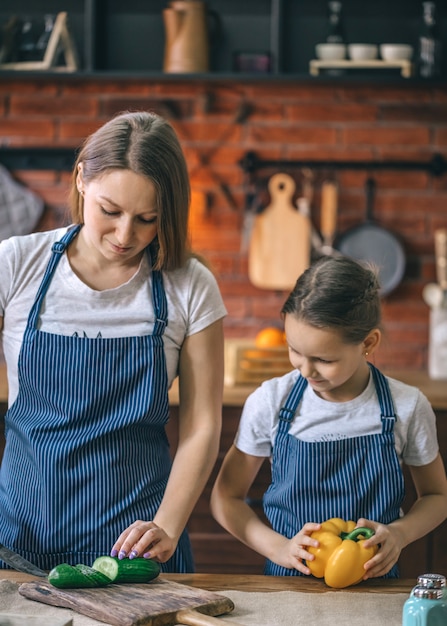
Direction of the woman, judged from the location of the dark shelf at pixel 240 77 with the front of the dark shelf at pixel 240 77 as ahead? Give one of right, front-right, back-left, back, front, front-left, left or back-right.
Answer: front

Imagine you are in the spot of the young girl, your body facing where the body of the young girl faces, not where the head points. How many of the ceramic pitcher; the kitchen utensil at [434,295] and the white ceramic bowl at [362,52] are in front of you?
0

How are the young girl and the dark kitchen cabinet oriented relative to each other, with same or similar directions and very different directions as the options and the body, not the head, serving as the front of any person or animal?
same or similar directions

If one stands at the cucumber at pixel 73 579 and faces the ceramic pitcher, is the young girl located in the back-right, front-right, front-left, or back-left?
front-right

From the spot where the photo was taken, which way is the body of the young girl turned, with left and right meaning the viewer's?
facing the viewer

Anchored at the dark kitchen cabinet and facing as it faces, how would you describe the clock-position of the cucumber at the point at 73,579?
The cucumber is roughly at 12 o'clock from the dark kitchen cabinet.

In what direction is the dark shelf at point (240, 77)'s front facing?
toward the camera

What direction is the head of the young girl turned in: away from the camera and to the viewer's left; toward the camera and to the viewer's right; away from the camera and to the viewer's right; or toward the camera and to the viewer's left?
toward the camera and to the viewer's left

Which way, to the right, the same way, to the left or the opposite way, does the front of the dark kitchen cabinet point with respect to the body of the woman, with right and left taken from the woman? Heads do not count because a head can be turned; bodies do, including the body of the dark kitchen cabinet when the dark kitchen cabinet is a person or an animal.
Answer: the same way

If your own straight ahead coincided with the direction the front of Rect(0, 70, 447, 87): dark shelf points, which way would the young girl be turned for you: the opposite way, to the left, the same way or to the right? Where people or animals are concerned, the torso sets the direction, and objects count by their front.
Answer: the same way

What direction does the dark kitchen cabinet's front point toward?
toward the camera

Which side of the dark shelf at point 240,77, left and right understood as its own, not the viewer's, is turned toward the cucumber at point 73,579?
front

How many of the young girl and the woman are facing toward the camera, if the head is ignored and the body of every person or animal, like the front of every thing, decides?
2

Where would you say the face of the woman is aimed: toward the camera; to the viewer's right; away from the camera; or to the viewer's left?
toward the camera

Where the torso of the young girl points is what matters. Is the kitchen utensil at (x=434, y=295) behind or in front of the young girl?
behind
